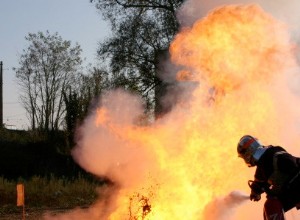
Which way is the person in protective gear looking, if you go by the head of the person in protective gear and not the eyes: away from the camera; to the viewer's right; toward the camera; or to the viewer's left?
to the viewer's left

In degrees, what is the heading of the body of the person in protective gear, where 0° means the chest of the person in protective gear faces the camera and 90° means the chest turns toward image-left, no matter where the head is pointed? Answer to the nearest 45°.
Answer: approximately 90°

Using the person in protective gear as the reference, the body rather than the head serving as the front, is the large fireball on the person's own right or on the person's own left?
on the person's own right
